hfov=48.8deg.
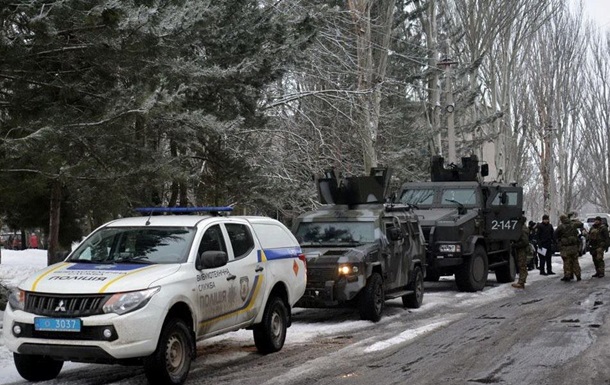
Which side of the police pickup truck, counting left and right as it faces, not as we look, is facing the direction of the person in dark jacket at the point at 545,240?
back

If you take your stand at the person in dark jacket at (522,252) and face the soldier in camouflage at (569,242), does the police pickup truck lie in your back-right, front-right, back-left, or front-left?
back-right

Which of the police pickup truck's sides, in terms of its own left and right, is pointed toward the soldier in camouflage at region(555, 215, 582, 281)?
back

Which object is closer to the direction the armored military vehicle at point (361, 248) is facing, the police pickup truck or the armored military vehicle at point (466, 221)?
the police pickup truck

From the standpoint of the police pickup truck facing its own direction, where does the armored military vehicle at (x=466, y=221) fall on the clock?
The armored military vehicle is roughly at 6 o'clock from the police pickup truck.

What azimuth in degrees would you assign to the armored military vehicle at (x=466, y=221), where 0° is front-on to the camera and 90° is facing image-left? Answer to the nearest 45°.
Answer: approximately 45°

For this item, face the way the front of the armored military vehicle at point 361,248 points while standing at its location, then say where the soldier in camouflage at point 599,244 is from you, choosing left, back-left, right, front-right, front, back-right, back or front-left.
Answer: back

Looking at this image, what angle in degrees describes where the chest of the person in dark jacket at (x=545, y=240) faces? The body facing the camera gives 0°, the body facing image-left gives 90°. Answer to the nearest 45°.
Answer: approximately 0°

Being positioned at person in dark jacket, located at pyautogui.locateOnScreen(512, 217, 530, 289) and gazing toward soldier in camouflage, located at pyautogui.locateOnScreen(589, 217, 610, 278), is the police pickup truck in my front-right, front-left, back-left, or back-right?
back-right
